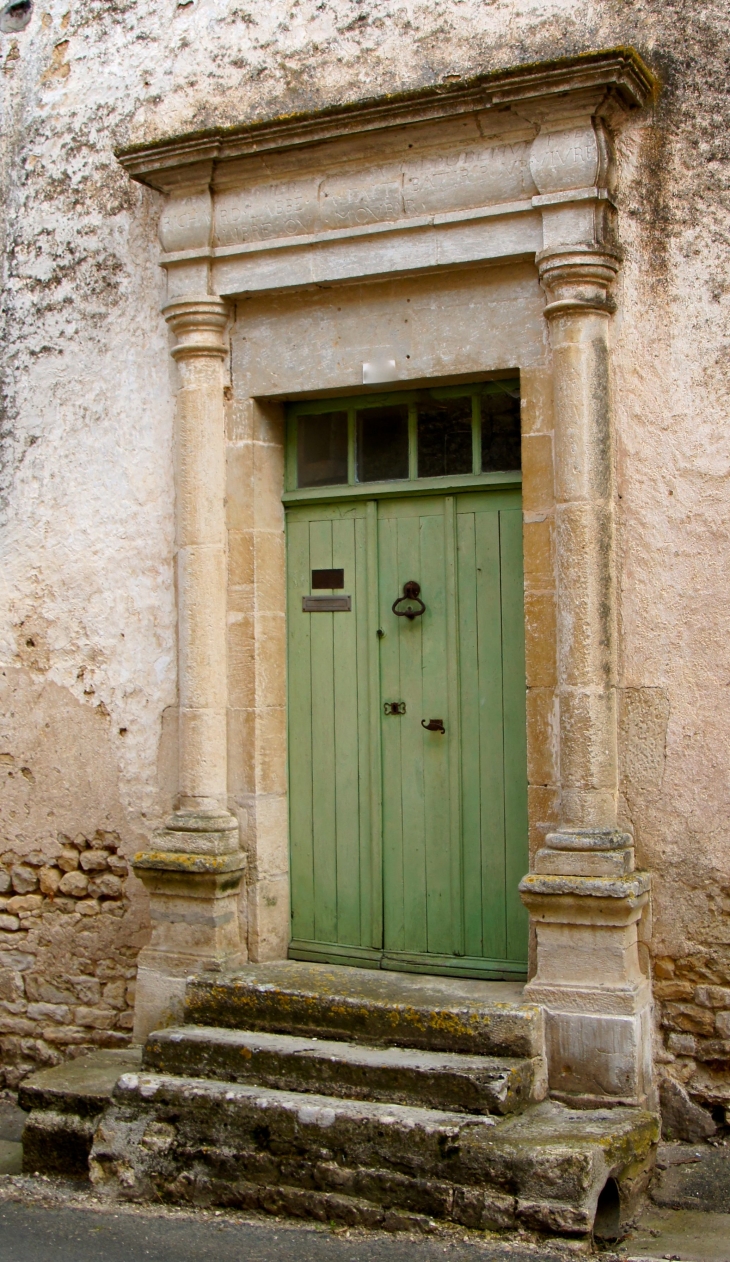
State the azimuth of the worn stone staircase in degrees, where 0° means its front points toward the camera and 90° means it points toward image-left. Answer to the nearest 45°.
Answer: approximately 45°

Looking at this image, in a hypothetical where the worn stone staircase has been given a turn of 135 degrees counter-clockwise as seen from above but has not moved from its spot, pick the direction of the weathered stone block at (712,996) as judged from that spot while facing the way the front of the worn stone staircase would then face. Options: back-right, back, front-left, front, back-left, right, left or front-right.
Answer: front

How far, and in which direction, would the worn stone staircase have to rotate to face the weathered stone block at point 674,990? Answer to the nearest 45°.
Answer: approximately 135° to its left

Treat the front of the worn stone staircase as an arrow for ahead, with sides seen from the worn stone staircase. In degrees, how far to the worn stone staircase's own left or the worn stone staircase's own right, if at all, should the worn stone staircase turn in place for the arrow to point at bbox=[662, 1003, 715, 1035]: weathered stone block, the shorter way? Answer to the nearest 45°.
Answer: approximately 135° to the worn stone staircase's own left
